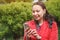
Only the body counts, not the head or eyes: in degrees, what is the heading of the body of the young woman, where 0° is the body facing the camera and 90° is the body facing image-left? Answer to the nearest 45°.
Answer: approximately 45°

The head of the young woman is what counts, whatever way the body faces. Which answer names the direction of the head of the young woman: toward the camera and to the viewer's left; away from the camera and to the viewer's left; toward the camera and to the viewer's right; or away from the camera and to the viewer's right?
toward the camera and to the viewer's left
